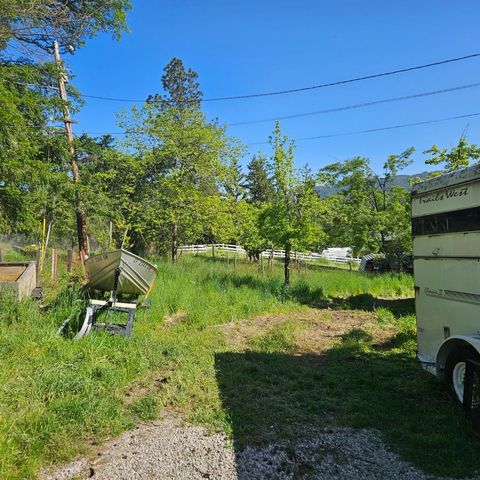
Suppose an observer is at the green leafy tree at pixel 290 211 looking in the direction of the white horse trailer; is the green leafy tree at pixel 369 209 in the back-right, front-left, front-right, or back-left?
back-left

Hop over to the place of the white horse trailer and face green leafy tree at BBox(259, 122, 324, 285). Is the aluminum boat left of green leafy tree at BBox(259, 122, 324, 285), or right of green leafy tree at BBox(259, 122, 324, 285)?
left

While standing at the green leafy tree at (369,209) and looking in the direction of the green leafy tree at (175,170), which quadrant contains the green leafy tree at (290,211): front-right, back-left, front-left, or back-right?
front-left

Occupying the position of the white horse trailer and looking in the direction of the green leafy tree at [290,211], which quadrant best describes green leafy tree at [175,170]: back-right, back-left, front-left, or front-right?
front-left

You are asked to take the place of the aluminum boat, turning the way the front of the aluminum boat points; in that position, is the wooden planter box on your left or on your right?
on your right

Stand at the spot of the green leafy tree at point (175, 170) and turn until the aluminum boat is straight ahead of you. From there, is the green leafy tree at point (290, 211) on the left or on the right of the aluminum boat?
left

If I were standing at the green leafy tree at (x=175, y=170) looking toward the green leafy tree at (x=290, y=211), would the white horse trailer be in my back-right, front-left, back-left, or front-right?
front-right

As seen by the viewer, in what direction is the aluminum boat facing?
toward the camera

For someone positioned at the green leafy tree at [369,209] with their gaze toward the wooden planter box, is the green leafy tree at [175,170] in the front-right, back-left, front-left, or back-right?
front-right

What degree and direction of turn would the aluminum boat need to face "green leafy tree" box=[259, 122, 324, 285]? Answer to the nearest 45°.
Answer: approximately 135° to its left

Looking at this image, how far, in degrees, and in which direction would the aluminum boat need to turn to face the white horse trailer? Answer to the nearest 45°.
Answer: approximately 45° to its left

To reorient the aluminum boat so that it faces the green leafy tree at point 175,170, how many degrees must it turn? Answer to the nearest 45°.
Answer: approximately 180°
